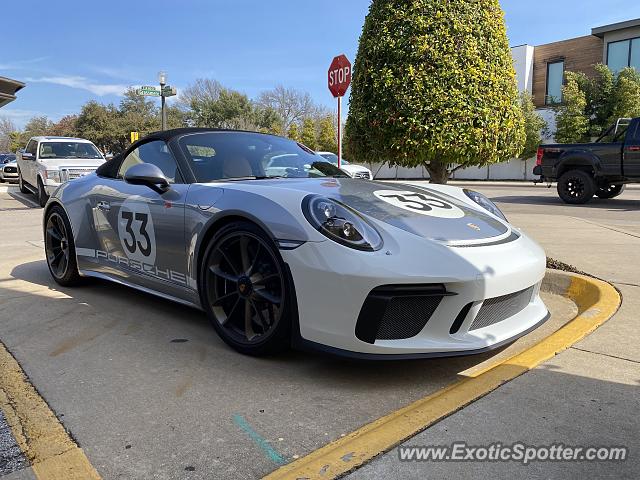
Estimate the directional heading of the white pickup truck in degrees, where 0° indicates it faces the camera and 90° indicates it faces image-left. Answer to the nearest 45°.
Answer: approximately 315°

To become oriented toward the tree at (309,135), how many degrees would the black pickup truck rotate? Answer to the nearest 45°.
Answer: approximately 180°

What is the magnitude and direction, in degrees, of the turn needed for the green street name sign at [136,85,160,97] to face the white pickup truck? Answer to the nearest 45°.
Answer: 0° — it already faces it

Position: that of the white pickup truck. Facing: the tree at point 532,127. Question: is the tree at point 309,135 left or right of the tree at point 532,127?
left

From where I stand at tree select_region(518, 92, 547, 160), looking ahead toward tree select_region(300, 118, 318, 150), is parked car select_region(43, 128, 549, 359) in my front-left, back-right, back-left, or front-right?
back-left

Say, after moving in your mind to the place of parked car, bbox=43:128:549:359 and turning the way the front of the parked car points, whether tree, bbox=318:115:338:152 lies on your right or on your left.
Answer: on your left

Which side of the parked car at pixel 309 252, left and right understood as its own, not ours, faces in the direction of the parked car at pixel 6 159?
back

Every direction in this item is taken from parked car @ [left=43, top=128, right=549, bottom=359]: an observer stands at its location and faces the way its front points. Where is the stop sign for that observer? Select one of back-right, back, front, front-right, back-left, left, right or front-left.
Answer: back-left
